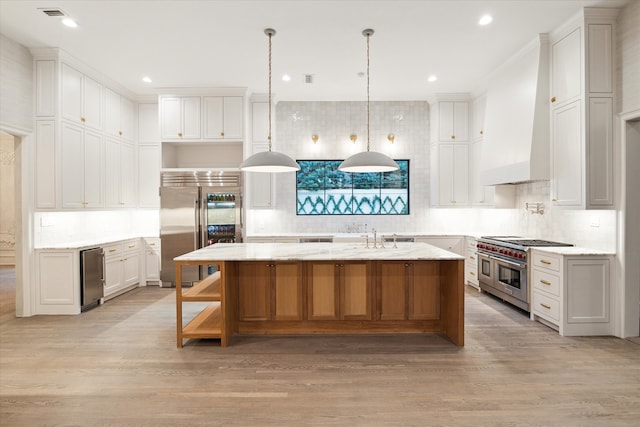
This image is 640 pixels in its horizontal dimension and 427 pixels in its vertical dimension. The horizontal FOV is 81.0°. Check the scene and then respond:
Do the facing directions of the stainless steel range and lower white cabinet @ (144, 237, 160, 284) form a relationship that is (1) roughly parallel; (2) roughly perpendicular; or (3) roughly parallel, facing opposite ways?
roughly perpendicular

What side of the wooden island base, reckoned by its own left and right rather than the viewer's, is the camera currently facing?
front

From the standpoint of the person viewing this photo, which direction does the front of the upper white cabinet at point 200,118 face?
facing the viewer

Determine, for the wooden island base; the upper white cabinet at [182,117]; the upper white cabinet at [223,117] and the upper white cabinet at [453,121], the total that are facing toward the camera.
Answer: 4

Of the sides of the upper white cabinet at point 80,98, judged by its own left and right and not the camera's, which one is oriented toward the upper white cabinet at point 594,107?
front

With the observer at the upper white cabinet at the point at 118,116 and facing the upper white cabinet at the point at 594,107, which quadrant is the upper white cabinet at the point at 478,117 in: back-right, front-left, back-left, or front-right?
front-left

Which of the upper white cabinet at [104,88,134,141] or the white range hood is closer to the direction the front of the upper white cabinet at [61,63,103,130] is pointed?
the white range hood

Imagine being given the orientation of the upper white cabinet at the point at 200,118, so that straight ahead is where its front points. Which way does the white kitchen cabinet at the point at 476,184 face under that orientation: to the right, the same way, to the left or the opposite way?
to the right

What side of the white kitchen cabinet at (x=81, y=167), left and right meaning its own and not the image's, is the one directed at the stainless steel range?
front

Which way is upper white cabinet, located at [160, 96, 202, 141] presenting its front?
toward the camera

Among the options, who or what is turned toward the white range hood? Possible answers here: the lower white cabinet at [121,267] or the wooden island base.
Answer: the lower white cabinet

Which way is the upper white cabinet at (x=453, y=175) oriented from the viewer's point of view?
toward the camera

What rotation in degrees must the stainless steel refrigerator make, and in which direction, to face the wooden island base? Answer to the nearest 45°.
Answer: approximately 45° to its left

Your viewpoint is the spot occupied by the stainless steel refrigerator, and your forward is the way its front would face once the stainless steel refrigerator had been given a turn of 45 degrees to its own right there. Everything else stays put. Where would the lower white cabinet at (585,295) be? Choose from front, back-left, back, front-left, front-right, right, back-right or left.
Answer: left

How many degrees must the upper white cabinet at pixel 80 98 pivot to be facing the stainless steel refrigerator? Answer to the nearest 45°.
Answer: approximately 45° to its left
